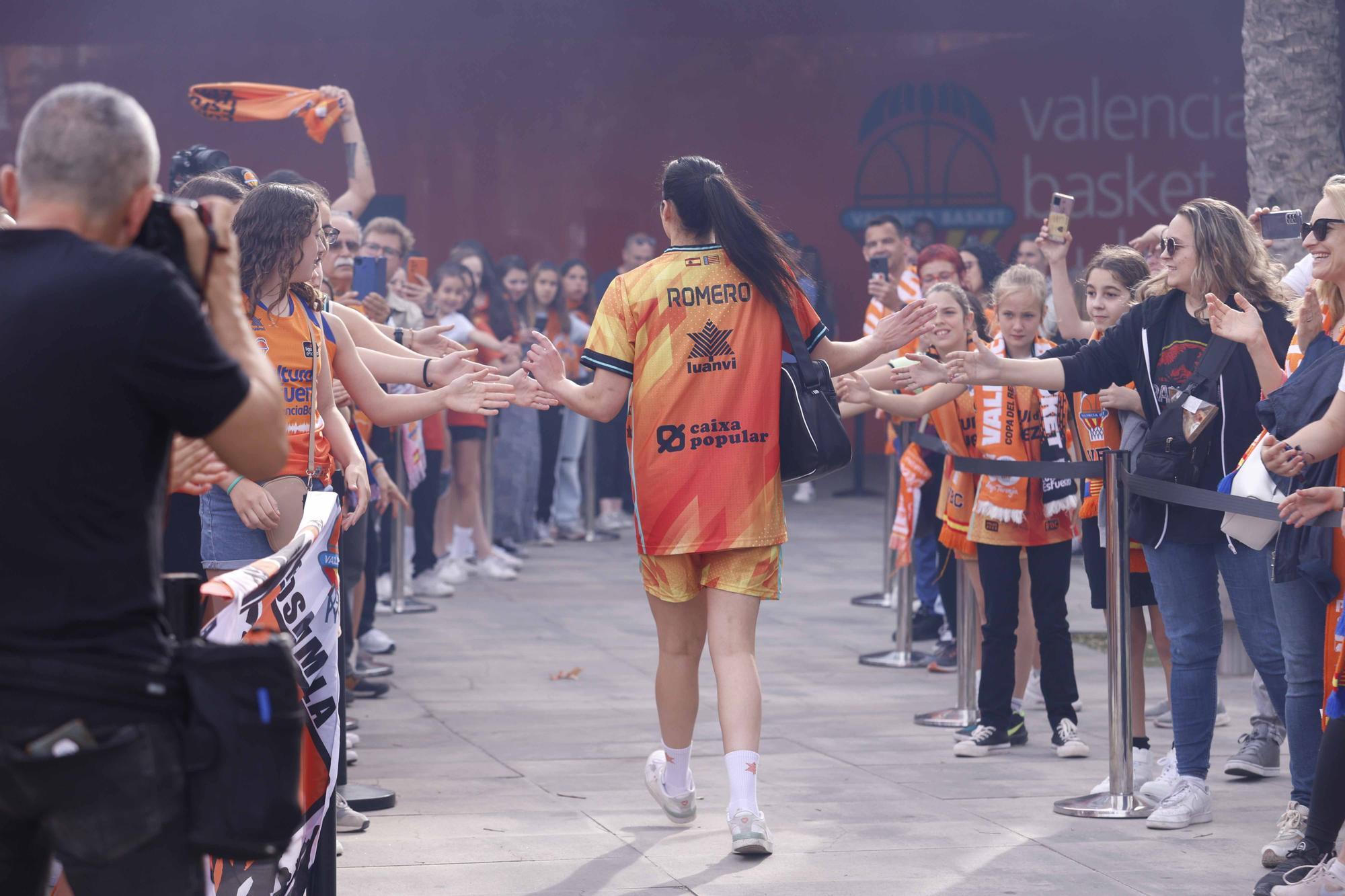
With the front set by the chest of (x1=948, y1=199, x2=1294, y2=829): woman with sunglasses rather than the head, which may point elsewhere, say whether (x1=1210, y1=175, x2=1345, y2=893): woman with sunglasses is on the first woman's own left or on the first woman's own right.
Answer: on the first woman's own left

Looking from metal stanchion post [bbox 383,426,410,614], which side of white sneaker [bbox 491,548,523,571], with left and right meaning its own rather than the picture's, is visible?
right

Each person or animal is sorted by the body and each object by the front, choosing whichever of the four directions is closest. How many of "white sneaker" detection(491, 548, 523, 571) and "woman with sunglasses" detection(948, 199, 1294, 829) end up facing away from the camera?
0

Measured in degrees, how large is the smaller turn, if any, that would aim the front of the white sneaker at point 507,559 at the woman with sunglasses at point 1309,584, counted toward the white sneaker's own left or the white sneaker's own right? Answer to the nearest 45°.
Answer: approximately 45° to the white sneaker's own right

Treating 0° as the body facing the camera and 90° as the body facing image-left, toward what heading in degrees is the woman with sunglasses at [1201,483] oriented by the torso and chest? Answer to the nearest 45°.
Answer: approximately 45°

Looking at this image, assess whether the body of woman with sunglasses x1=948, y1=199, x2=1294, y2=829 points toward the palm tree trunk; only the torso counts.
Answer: no

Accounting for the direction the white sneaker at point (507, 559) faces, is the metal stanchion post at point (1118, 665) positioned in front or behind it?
in front

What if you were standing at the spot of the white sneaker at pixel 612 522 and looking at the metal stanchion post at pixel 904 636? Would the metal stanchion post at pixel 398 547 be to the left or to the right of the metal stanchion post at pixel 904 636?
right

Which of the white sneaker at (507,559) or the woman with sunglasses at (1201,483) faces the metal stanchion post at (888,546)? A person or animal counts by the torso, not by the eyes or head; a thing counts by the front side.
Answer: the white sneaker

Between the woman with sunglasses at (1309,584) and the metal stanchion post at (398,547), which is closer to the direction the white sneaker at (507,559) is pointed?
the woman with sunglasses

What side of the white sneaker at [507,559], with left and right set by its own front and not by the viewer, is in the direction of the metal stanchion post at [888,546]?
front

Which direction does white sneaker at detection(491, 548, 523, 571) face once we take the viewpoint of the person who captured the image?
facing the viewer and to the right of the viewer

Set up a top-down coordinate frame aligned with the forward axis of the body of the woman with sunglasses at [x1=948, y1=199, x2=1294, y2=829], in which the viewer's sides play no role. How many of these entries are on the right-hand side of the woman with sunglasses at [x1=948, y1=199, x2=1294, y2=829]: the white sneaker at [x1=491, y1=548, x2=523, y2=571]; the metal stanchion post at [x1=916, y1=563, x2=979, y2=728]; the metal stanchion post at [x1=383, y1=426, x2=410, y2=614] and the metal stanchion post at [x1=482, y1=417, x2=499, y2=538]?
4

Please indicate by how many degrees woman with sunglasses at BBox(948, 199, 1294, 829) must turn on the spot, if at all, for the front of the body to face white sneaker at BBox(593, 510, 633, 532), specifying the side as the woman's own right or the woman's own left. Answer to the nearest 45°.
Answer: approximately 90° to the woman's own right

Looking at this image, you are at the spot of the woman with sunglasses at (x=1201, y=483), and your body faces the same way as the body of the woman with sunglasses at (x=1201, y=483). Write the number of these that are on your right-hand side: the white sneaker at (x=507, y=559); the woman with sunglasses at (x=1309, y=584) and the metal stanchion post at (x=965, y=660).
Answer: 2

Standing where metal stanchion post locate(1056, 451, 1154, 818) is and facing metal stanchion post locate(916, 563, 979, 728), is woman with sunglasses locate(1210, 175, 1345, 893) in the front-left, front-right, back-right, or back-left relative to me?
back-right

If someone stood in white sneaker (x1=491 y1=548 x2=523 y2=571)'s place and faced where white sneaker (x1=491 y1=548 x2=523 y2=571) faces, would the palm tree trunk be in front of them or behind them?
in front

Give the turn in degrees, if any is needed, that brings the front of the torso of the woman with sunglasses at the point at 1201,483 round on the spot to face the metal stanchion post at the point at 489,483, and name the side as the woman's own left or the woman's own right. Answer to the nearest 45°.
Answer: approximately 90° to the woman's own right
